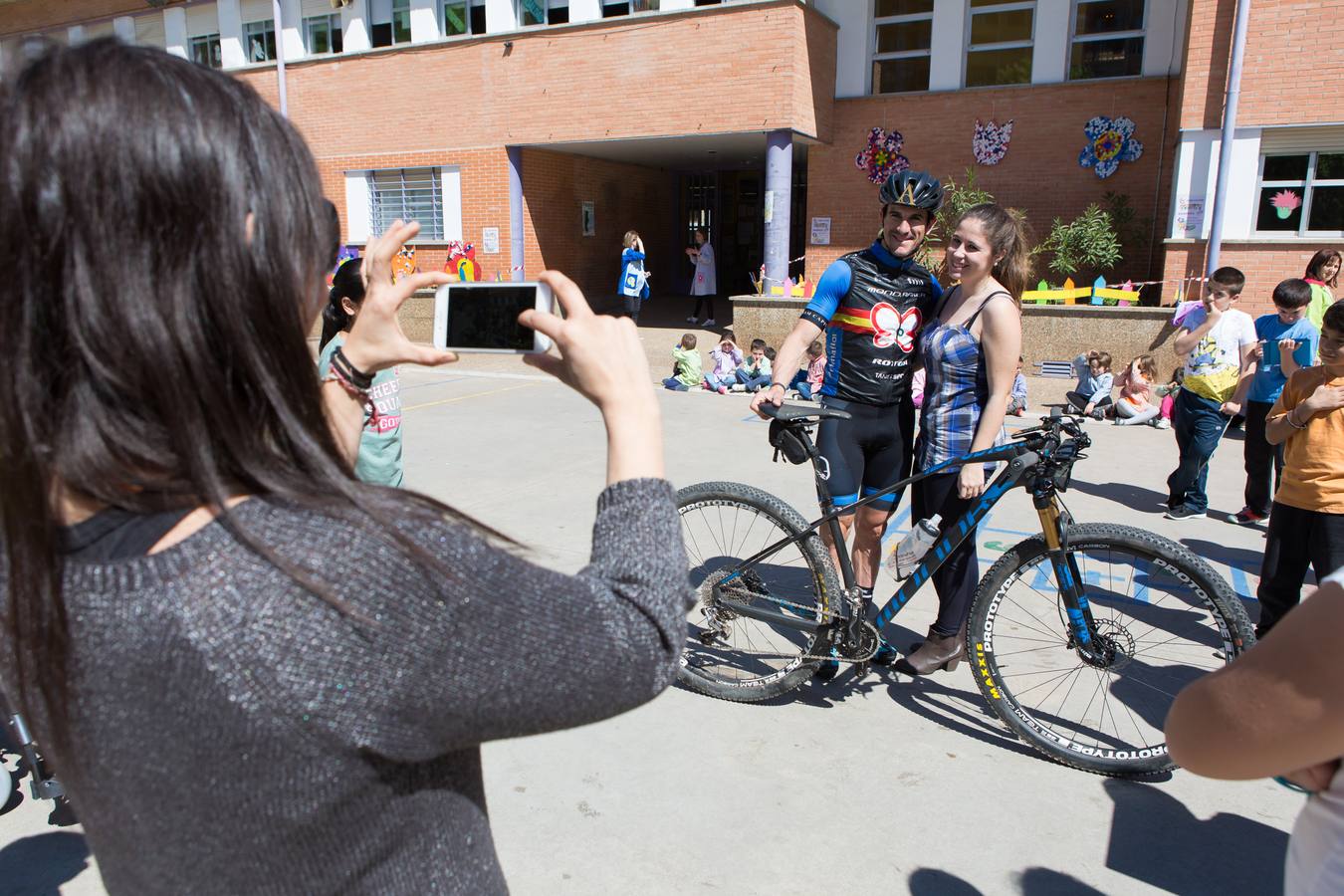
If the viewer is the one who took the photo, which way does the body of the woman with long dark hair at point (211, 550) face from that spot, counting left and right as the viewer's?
facing away from the viewer and to the right of the viewer

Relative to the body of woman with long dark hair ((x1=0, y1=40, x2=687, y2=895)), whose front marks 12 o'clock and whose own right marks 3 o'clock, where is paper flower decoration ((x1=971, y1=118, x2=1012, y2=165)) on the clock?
The paper flower decoration is roughly at 12 o'clock from the woman with long dark hair.

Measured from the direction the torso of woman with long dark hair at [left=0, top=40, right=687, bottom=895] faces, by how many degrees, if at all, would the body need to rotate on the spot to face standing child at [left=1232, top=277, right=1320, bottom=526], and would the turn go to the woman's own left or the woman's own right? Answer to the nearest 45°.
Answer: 0° — they already face them

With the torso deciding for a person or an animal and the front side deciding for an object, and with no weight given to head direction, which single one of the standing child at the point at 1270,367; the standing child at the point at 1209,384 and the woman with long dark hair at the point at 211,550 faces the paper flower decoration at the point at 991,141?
the woman with long dark hair

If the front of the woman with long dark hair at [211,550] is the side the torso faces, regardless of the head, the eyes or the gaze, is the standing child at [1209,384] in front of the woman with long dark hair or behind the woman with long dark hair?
in front

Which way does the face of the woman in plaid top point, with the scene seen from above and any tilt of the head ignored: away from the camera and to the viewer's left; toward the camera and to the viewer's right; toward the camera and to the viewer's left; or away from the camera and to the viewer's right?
toward the camera and to the viewer's left

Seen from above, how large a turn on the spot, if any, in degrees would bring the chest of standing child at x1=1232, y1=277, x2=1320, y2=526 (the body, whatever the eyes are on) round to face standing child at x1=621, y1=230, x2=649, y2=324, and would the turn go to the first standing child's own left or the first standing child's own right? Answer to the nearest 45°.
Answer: approximately 90° to the first standing child's own right

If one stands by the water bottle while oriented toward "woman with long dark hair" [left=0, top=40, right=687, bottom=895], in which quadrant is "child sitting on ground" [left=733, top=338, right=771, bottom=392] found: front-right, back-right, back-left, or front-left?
back-right

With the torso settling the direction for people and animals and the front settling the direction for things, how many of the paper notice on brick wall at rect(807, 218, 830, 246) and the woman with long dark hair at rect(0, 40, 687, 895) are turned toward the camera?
1

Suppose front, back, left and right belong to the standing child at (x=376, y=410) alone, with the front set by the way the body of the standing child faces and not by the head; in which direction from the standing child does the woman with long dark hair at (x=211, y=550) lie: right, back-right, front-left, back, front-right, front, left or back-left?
front-right

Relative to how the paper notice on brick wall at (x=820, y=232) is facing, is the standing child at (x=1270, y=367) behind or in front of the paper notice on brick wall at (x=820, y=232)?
in front

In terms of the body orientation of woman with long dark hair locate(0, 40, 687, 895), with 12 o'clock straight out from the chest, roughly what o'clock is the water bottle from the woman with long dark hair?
The water bottle is roughly at 12 o'clock from the woman with long dark hair.
